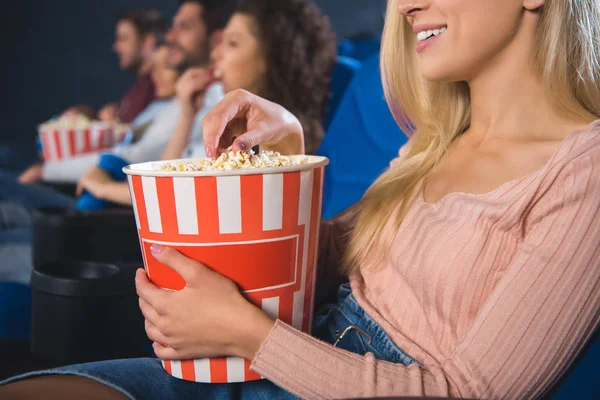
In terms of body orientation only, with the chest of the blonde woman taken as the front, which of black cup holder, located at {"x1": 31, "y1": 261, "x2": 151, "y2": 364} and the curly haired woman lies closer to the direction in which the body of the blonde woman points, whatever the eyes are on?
the black cup holder

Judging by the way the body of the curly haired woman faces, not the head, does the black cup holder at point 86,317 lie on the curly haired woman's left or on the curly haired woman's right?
on the curly haired woman's left

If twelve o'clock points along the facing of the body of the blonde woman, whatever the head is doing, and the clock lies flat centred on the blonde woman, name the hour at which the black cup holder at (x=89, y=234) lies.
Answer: The black cup holder is roughly at 3 o'clock from the blonde woman.

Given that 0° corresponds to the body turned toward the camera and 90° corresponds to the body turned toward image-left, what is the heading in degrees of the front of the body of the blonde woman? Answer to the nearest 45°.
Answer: approximately 45°

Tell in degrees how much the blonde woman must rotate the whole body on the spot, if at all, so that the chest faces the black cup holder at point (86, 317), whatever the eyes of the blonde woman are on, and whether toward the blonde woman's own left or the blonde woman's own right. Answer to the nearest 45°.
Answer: approximately 90° to the blonde woman's own right

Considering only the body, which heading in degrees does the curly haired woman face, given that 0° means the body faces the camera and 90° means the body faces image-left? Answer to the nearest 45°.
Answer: approximately 90°

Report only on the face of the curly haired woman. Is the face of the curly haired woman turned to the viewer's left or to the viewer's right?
to the viewer's left

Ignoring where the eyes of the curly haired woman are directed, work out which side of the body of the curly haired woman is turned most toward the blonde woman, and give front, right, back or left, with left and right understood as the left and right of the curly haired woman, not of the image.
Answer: left
